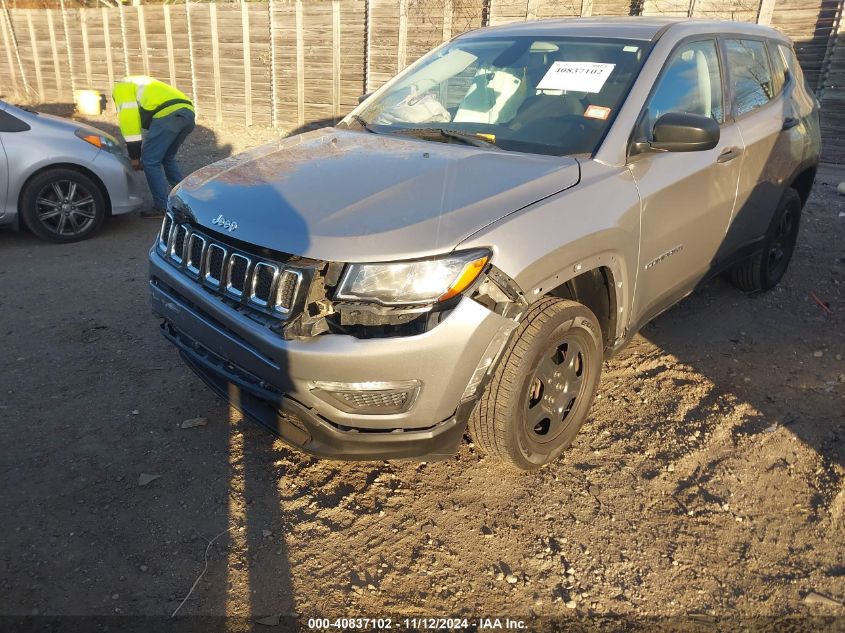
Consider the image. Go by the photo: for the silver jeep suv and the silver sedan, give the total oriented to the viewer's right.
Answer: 1

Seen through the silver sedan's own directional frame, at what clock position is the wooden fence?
The wooden fence is roughly at 10 o'clock from the silver sedan.

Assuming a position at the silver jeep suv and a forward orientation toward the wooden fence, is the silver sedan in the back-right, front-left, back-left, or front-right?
front-left

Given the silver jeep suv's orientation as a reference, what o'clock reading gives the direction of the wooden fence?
The wooden fence is roughly at 4 o'clock from the silver jeep suv.

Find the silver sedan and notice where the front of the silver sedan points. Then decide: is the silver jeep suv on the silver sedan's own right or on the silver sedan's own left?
on the silver sedan's own right

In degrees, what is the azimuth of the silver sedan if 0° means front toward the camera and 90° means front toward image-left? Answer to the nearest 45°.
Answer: approximately 270°

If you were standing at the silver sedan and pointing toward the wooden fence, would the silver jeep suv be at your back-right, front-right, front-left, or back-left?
back-right

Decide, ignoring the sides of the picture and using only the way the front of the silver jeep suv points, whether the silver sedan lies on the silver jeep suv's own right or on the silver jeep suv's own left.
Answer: on the silver jeep suv's own right
